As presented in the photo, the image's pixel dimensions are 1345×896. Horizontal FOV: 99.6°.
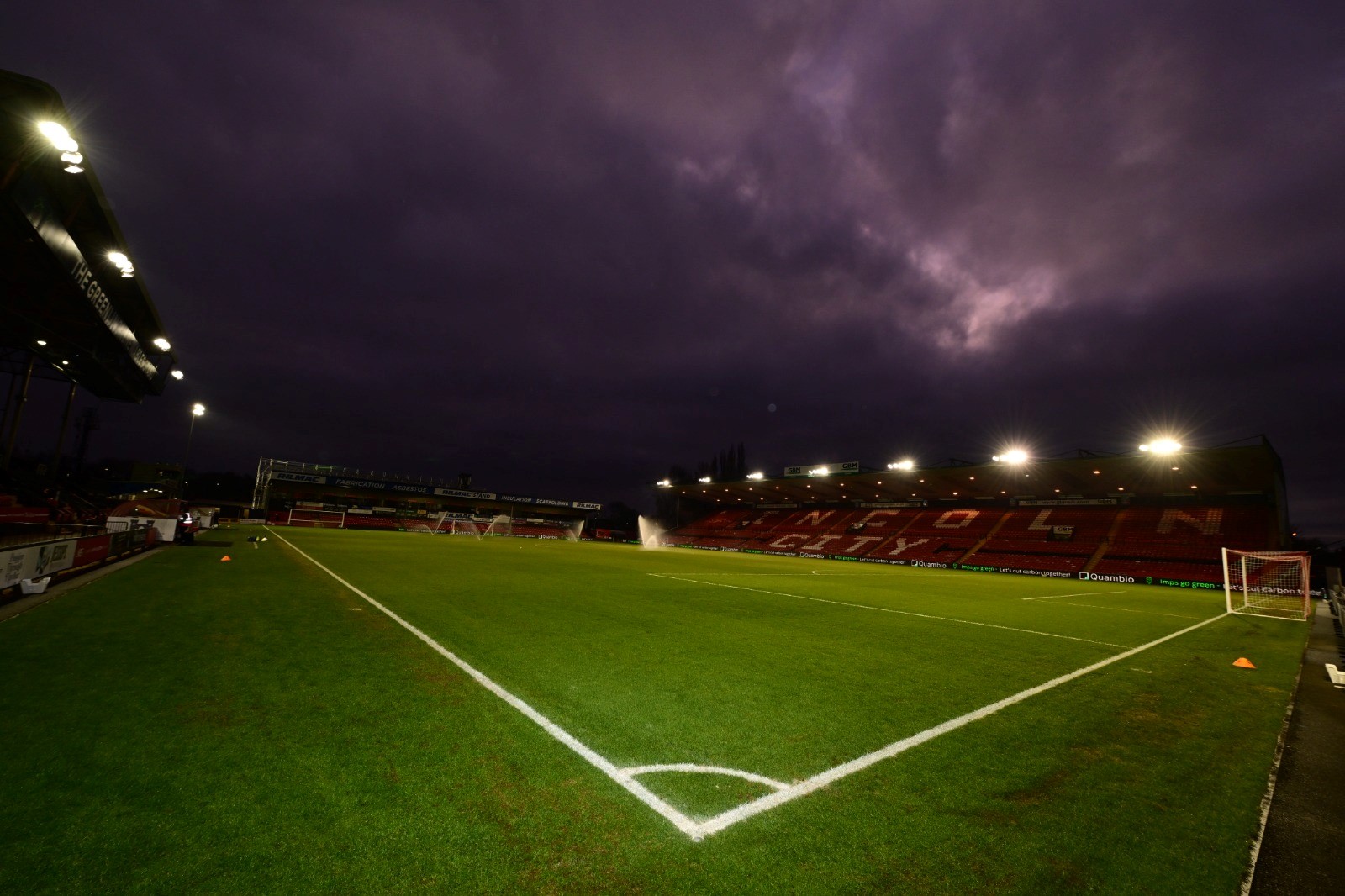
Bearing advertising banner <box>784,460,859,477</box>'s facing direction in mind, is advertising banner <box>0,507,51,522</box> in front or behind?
in front

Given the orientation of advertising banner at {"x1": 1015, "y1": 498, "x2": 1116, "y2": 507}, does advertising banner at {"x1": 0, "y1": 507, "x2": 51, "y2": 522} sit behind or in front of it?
in front

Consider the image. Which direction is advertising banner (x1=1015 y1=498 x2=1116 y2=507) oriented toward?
toward the camera

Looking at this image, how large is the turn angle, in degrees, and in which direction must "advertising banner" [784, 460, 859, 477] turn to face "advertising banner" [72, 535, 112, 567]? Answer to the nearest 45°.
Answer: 0° — it already faces it

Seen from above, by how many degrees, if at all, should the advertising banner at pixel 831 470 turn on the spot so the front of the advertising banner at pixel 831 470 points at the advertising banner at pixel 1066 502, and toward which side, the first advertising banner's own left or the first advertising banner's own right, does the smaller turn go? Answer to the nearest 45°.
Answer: approximately 135° to the first advertising banner's own left

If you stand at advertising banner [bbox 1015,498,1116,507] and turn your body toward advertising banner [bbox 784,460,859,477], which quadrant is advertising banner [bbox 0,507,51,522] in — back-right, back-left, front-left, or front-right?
front-left

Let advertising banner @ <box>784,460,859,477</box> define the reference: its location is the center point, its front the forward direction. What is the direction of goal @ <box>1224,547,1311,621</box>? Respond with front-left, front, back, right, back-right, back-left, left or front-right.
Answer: left

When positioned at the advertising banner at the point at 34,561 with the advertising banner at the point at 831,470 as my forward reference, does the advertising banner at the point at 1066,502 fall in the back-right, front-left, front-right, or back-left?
front-right

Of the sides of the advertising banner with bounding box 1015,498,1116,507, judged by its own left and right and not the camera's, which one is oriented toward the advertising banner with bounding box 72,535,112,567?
front

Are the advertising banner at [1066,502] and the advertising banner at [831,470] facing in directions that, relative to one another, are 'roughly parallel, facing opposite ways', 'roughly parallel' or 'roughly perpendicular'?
roughly parallel

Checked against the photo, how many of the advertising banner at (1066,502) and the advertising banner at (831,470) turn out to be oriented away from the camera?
0

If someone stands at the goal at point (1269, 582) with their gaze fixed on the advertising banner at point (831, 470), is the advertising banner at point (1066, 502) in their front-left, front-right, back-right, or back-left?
front-right

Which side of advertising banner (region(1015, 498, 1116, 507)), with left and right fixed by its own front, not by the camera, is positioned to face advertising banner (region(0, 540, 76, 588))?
front
